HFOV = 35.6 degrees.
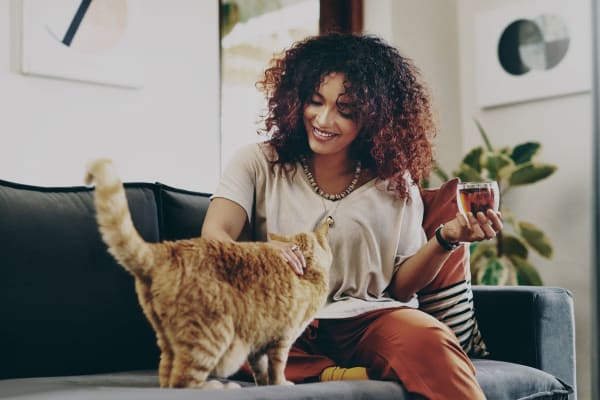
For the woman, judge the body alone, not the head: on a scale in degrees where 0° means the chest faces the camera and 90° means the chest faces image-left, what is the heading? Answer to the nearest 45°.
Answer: approximately 0°

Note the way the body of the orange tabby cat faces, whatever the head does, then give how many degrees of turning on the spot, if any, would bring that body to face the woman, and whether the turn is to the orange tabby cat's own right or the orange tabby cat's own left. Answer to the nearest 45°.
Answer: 0° — it already faces them

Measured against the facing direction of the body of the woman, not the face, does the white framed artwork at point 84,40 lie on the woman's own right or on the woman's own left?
on the woman's own right

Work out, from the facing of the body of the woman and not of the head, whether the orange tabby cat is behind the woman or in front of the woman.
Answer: in front

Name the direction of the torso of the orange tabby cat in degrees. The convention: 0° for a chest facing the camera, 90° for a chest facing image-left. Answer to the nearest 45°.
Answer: approximately 225°

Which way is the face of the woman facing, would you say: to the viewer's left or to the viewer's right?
to the viewer's left

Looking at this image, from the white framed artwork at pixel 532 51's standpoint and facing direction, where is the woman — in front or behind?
in front

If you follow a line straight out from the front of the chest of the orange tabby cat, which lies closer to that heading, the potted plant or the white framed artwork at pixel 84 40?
the potted plant

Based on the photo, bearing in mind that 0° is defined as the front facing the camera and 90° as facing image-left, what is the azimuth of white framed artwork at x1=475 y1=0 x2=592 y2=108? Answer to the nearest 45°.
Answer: approximately 45°

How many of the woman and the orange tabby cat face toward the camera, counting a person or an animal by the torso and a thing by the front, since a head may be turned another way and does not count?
1

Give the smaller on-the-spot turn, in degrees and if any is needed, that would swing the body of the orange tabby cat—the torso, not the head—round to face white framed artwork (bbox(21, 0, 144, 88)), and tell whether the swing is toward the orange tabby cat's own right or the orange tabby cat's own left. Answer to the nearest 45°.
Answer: approximately 45° to the orange tabby cat's own left
